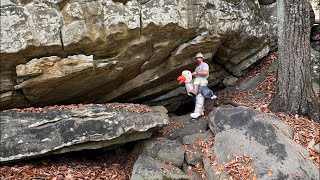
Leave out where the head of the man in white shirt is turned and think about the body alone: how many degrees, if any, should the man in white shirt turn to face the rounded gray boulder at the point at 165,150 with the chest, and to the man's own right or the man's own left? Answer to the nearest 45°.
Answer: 0° — they already face it

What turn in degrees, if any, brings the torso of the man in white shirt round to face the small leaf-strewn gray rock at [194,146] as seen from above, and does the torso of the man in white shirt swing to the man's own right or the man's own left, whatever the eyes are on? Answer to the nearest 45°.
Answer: approximately 45° to the man's own left

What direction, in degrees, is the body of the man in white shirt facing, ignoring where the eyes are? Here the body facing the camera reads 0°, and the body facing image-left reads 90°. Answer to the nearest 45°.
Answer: approximately 45°

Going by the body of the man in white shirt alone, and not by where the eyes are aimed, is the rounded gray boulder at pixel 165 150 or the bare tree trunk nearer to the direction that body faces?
the rounded gray boulder

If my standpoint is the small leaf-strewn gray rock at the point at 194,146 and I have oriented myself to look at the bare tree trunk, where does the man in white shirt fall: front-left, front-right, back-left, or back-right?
front-left

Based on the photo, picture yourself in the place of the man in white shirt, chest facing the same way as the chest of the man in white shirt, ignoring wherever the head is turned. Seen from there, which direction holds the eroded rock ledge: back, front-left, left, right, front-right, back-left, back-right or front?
front

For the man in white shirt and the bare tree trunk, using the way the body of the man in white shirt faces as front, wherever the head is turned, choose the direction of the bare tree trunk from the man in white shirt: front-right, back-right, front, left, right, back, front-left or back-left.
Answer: back-left

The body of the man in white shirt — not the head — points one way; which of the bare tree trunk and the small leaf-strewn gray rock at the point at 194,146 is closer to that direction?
the small leaf-strewn gray rock

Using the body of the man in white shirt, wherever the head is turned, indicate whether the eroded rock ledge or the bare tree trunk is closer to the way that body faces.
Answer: the eroded rock ledge
